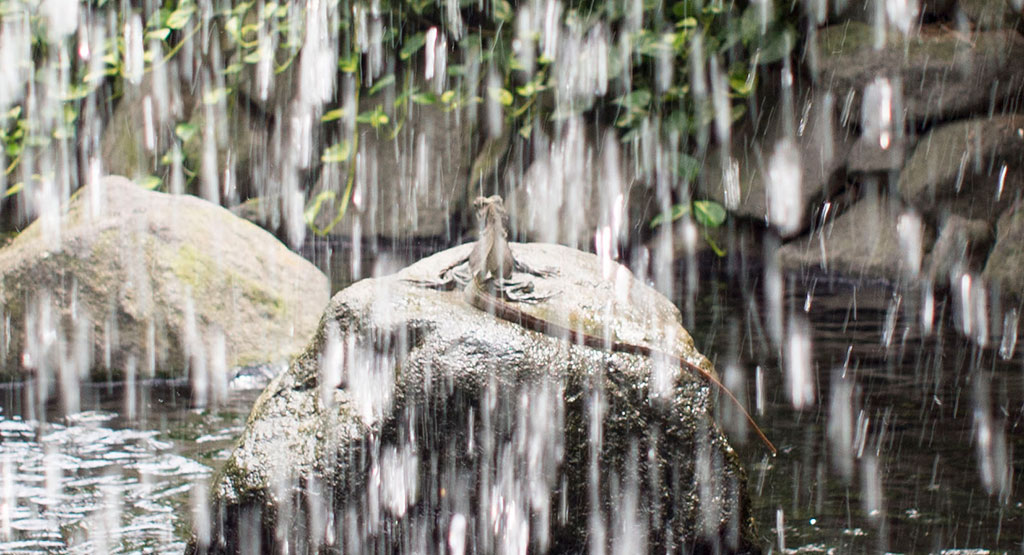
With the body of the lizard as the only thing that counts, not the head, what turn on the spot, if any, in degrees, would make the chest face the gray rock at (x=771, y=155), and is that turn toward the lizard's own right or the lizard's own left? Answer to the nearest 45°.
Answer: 0° — it already faces it

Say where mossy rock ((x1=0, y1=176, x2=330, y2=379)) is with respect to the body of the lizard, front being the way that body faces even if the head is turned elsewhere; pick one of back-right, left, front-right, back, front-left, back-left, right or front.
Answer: front-left

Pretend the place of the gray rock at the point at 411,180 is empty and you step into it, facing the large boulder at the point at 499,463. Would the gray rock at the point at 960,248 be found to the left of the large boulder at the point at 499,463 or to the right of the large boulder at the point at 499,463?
left

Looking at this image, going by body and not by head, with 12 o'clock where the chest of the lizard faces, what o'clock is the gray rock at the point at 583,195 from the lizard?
The gray rock is roughly at 12 o'clock from the lizard.

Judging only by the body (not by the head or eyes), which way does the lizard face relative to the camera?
away from the camera

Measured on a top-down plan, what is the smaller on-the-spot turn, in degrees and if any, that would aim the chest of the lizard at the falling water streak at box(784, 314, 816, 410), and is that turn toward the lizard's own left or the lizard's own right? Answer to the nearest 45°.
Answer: approximately 45° to the lizard's own right

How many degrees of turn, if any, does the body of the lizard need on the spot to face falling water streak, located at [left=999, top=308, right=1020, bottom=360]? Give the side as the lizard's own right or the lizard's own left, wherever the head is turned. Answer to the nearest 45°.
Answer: approximately 45° to the lizard's own right

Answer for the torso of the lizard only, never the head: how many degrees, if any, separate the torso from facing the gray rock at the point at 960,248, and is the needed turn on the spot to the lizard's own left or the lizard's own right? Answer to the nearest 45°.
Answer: approximately 45° to the lizard's own right

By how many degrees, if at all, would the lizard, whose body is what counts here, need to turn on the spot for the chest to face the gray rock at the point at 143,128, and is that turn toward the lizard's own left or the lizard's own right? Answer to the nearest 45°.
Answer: approximately 45° to the lizard's own left
